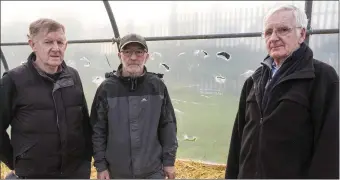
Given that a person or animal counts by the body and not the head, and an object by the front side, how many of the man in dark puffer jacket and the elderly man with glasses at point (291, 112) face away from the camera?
0

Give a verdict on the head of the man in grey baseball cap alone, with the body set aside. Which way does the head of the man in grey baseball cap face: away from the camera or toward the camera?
toward the camera

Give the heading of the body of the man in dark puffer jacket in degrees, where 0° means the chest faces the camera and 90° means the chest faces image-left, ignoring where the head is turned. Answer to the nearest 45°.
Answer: approximately 315°

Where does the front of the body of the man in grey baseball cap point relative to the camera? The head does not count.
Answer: toward the camera

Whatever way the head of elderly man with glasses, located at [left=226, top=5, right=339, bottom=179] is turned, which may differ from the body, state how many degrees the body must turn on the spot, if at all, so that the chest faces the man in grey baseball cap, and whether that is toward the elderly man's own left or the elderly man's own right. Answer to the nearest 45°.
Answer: approximately 45° to the elderly man's own right

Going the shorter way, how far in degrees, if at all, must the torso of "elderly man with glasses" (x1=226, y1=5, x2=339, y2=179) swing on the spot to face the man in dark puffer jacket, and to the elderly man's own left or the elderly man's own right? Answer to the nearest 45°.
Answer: approximately 45° to the elderly man's own right

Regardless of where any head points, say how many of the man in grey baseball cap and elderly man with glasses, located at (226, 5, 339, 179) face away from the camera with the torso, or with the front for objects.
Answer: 0

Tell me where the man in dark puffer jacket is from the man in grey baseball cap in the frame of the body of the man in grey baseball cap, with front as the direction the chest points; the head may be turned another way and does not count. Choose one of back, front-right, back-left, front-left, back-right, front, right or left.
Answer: right

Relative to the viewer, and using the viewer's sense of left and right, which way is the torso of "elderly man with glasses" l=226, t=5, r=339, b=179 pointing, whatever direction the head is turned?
facing the viewer and to the left of the viewer
